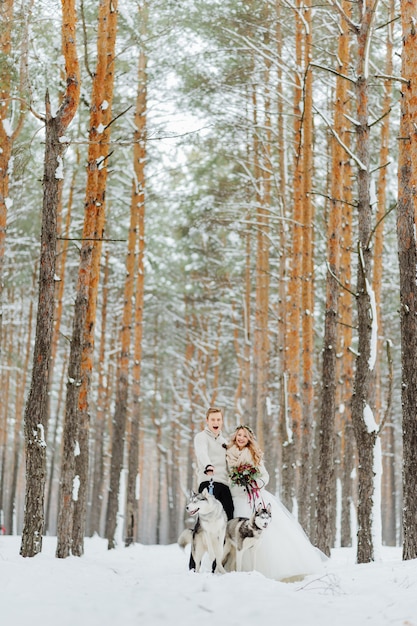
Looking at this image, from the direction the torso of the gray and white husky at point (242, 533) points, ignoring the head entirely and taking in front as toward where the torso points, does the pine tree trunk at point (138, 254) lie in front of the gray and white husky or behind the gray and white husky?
behind

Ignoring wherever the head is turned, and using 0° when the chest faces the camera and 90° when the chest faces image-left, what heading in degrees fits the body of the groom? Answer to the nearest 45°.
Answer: approximately 0°

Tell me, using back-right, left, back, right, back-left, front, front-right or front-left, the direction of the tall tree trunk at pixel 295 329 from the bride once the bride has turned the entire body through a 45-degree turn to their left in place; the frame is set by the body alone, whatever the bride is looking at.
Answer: back

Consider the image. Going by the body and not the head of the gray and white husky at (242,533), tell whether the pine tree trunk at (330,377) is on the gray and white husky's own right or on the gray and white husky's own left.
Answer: on the gray and white husky's own left

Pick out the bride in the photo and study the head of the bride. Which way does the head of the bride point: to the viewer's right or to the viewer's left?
to the viewer's left
